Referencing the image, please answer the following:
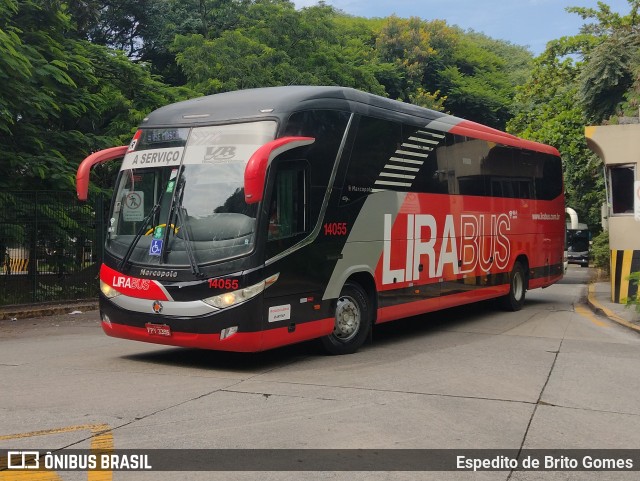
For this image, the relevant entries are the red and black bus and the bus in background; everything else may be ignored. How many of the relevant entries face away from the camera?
0

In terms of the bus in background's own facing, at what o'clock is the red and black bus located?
The red and black bus is roughly at 12 o'clock from the bus in background.

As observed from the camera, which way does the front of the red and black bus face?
facing the viewer and to the left of the viewer

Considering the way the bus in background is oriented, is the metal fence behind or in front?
in front

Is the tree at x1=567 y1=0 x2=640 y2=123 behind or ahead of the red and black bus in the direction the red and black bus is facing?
behind

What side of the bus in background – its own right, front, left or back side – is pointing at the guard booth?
front

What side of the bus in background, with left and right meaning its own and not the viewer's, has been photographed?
front

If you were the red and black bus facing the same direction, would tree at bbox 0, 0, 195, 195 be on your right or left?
on your right

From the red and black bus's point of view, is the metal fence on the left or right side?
on its right

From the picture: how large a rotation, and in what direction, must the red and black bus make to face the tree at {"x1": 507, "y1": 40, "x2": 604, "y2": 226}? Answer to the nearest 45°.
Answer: approximately 180°

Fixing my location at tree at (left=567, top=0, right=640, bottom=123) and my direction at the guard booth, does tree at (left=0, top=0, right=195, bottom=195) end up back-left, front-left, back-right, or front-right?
front-right
